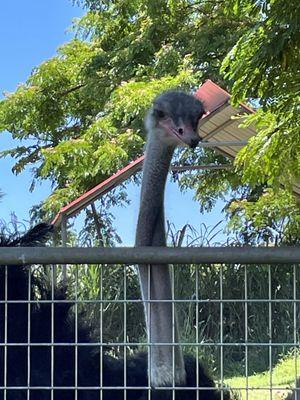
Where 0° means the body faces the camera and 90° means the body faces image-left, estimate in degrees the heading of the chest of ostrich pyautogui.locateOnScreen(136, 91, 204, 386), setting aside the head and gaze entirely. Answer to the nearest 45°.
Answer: approximately 315°

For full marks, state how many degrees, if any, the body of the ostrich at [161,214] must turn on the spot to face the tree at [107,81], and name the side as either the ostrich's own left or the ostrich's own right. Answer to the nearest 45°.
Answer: approximately 135° to the ostrich's own left

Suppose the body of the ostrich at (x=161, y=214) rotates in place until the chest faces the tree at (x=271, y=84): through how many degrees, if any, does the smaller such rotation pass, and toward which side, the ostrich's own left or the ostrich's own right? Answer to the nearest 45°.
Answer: approximately 135° to the ostrich's own left

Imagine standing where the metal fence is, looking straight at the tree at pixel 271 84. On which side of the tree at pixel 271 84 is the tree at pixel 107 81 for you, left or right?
left

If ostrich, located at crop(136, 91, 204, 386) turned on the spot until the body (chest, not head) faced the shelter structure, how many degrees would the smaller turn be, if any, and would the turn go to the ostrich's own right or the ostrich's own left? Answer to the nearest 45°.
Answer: approximately 135° to the ostrich's own left
